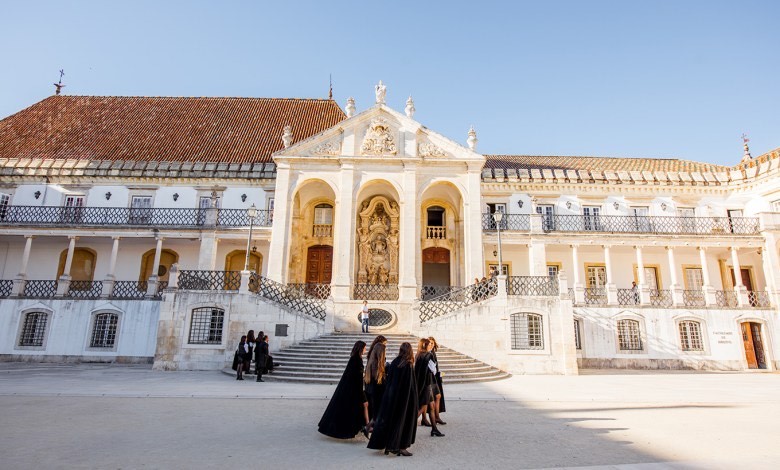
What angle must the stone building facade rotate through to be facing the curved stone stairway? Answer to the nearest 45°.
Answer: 0° — it already faces it

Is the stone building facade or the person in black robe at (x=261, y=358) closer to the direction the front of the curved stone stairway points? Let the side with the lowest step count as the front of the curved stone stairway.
the person in black robe

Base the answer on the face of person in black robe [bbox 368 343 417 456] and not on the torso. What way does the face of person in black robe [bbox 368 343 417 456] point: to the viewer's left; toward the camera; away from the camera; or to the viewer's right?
away from the camera

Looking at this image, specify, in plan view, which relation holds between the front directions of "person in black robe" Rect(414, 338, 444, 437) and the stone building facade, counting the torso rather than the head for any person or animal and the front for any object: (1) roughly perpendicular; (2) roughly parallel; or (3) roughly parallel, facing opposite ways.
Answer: roughly perpendicular

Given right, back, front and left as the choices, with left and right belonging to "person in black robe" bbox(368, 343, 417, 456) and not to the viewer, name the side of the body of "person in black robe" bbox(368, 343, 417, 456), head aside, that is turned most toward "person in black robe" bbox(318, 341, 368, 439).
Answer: left

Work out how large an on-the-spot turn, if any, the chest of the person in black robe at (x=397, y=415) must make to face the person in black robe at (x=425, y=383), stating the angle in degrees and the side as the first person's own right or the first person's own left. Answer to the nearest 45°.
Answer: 0° — they already face them

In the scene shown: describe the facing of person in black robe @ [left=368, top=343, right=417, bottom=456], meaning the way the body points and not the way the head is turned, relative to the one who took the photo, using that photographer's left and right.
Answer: facing away from the viewer and to the right of the viewer

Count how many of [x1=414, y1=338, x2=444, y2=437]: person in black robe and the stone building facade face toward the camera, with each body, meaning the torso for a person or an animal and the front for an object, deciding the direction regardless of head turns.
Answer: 1
